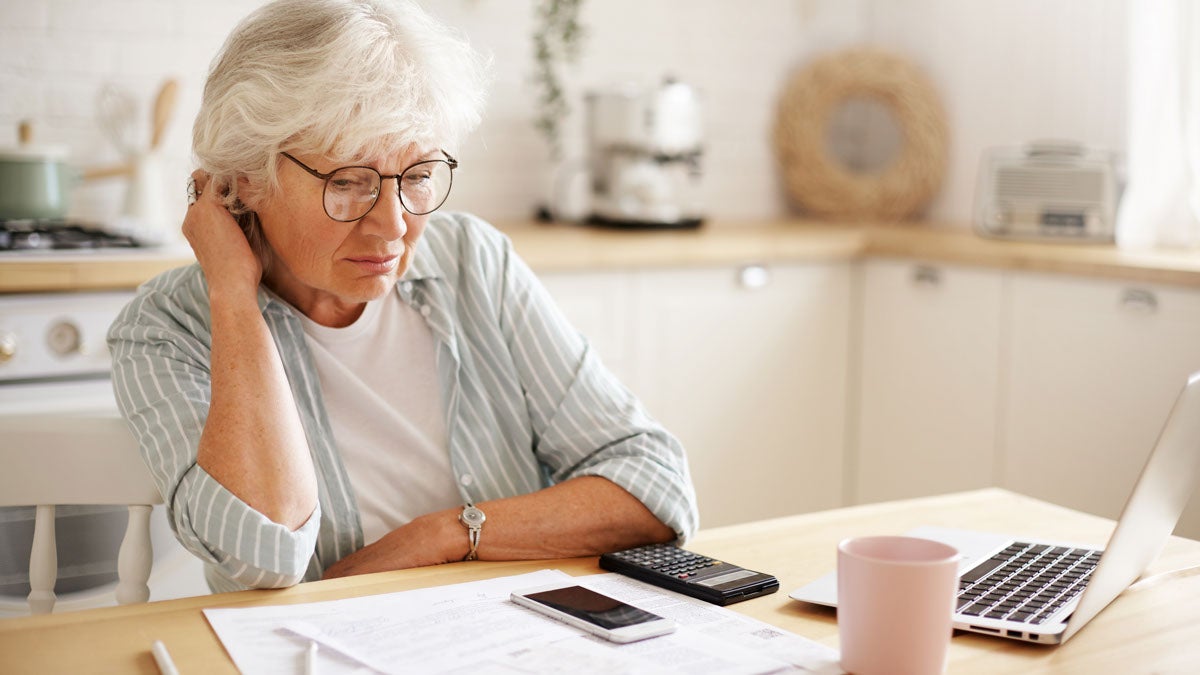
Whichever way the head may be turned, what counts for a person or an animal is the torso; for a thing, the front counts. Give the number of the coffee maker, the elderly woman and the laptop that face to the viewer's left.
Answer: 1

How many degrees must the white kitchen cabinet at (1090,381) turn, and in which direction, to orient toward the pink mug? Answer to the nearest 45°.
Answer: approximately 45° to its left

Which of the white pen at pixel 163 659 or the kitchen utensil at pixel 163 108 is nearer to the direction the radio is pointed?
the white pen

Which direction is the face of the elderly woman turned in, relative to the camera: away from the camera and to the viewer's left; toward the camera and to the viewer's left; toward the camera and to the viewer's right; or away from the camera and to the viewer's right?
toward the camera and to the viewer's right

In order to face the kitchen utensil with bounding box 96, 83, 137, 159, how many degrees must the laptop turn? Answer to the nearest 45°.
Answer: approximately 45° to its right

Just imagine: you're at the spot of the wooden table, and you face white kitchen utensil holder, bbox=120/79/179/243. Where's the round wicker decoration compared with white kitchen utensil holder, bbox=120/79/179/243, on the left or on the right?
right

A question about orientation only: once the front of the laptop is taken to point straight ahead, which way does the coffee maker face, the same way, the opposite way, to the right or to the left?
to the left

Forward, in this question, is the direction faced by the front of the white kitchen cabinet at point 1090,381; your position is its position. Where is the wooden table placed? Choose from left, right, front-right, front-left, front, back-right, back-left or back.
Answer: front-left

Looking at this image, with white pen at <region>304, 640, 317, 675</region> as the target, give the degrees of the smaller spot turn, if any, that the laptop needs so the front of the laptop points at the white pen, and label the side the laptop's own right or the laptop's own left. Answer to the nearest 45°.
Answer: approximately 45° to the laptop's own left

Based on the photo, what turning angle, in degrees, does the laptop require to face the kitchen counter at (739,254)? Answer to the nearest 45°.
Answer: approximately 90° to its right

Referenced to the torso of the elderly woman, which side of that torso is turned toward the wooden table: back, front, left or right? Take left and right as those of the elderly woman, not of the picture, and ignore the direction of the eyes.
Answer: front

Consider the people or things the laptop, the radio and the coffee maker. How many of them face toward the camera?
2
